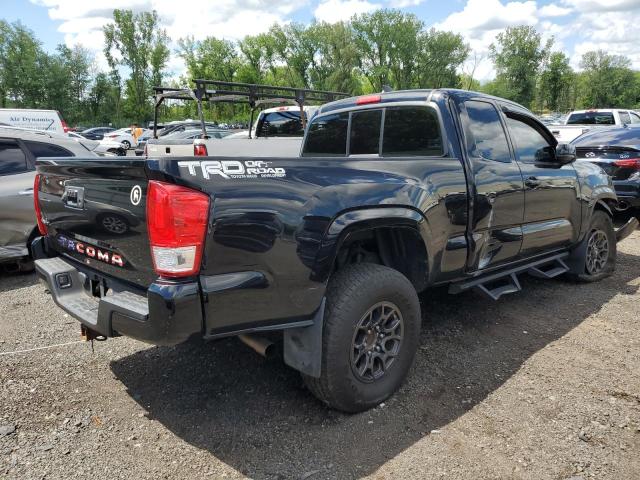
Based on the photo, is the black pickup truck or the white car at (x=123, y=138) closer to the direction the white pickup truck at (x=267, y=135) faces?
the white car

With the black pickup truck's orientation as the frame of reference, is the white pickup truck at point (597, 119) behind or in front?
in front

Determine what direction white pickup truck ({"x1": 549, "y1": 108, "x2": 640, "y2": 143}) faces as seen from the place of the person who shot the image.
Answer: facing away from the viewer and to the right of the viewer

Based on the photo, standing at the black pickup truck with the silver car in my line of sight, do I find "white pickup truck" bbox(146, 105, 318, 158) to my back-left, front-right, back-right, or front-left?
front-right

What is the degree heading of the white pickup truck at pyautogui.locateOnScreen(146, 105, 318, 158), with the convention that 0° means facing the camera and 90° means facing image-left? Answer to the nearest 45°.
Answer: approximately 225°

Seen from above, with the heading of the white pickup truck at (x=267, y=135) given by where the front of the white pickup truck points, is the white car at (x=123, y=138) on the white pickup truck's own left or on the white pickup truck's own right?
on the white pickup truck's own left

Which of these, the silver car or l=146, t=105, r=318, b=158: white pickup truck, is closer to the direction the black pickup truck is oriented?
the white pickup truck

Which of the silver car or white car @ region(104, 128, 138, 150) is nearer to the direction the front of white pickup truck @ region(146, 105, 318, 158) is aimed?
the white car

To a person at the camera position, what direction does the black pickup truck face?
facing away from the viewer and to the right of the viewer

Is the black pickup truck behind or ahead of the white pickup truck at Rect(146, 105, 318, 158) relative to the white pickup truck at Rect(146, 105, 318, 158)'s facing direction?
behind

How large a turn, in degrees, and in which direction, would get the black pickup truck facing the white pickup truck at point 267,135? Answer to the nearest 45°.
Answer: approximately 45° to its left

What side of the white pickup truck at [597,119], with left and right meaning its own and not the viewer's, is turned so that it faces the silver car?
back

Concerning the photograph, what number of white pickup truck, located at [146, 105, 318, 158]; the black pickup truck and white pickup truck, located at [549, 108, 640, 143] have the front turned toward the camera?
0

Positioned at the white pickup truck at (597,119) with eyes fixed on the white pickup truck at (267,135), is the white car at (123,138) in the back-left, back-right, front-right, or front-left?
front-right

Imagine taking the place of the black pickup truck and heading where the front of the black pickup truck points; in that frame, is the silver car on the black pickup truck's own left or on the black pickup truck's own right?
on the black pickup truck's own left
